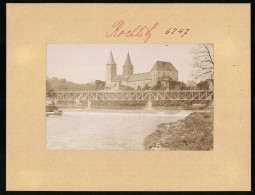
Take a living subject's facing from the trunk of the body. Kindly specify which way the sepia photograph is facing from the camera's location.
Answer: facing the viewer
